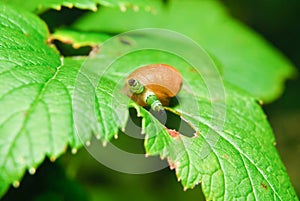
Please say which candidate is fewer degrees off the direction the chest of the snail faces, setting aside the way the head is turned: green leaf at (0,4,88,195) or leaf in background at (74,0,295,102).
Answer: the green leaf

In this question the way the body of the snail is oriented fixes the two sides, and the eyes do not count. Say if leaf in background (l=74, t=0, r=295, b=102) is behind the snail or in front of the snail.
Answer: behind

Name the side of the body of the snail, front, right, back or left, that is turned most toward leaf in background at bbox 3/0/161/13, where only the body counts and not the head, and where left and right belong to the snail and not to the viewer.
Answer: right

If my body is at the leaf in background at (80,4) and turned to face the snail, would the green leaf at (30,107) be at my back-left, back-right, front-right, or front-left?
front-right

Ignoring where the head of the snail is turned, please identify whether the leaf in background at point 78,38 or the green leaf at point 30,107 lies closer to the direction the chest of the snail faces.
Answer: the green leaf

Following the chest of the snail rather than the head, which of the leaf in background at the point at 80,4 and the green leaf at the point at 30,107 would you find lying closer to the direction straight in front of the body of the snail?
the green leaf

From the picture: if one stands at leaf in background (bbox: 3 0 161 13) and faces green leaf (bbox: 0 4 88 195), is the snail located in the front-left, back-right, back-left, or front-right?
front-left

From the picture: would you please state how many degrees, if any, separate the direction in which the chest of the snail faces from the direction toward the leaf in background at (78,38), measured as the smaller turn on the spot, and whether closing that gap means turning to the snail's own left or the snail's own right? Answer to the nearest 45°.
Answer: approximately 90° to the snail's own right

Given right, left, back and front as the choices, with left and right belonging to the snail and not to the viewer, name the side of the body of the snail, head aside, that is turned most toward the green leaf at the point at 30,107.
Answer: front

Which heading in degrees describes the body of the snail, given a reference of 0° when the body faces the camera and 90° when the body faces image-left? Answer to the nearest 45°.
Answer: approximately 45°
